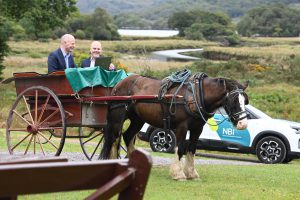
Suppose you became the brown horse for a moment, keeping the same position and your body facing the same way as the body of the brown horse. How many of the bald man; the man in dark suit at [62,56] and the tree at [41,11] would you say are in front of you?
0

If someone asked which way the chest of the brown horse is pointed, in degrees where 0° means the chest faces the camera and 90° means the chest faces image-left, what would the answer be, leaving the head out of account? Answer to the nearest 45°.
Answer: approximately 315°

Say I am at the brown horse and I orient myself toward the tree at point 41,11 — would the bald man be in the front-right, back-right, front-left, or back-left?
front-left

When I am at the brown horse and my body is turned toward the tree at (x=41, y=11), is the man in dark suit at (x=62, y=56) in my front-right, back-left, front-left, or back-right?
front-left

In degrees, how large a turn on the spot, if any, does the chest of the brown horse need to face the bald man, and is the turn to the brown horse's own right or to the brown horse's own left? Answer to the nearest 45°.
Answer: approximately 180°

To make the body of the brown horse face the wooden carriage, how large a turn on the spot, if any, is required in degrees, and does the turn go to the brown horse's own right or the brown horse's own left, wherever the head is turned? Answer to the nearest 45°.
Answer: approximately 135° to the brown horse's own right
